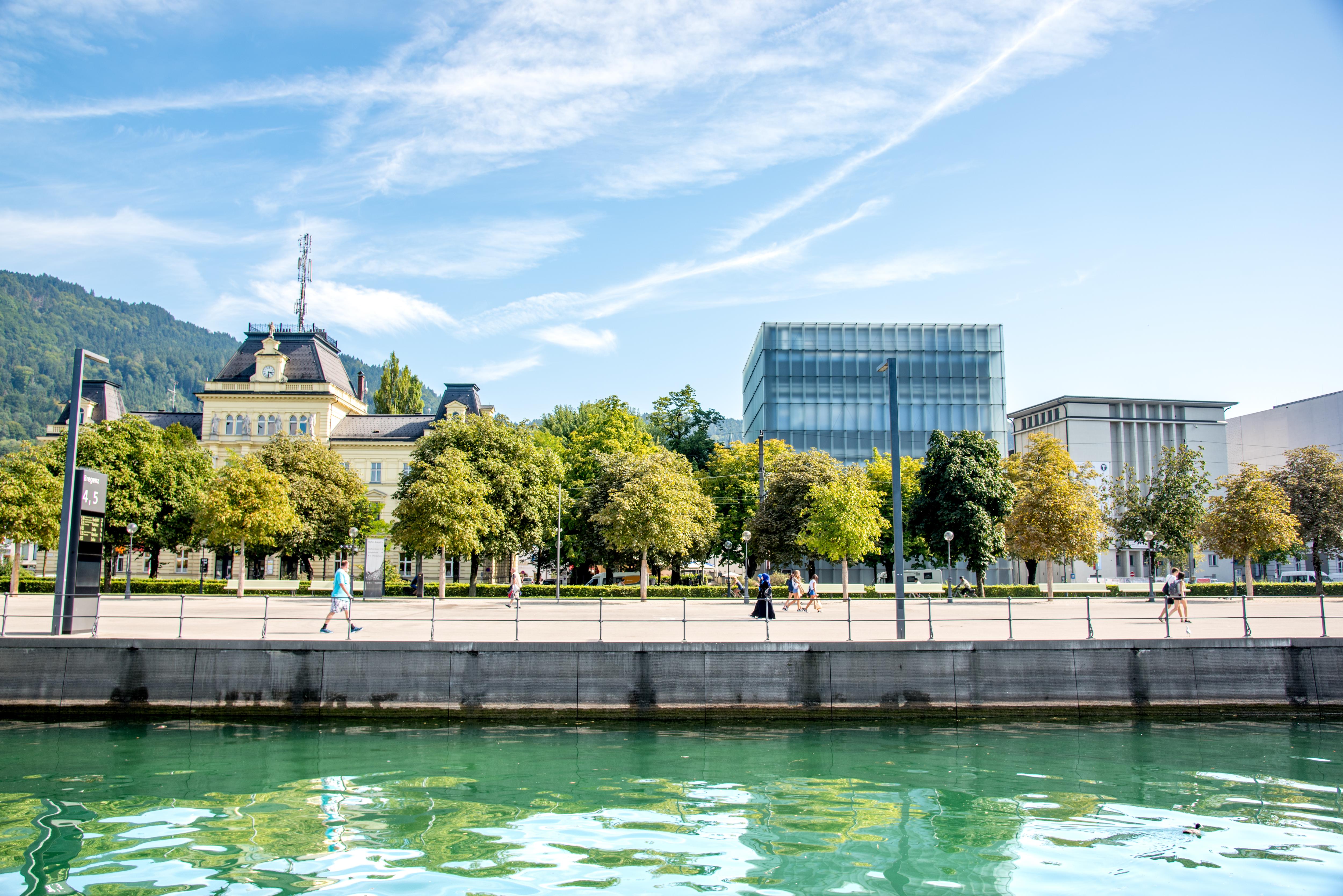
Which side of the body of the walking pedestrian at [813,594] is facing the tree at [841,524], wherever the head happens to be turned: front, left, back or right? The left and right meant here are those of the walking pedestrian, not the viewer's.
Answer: left
